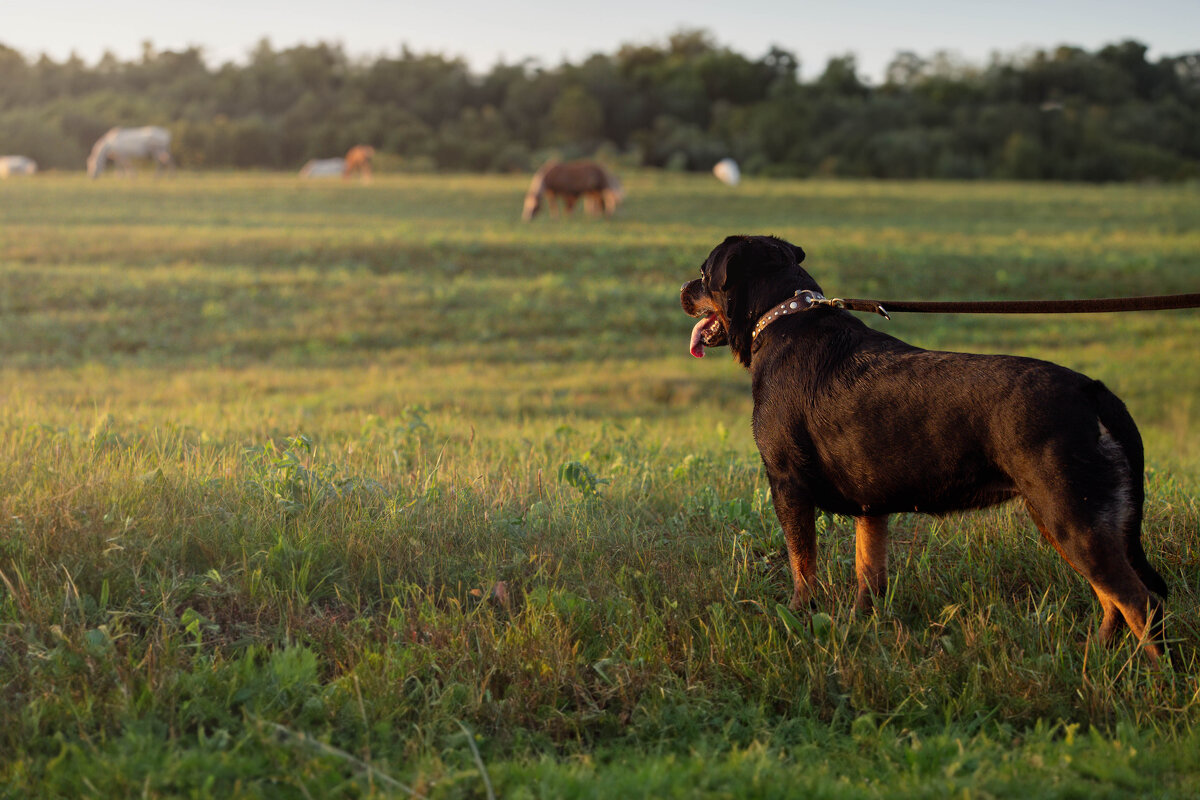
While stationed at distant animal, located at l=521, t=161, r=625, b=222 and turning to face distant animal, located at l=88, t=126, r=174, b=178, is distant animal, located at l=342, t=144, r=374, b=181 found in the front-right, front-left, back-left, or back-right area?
front-right

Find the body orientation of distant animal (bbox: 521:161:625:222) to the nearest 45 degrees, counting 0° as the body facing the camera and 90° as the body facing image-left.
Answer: approximately 90°

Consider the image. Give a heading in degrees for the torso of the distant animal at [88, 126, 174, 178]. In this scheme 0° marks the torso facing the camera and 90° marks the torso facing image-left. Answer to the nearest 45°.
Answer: approximately 90°

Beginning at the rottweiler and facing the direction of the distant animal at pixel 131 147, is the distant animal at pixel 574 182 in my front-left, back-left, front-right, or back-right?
front-right

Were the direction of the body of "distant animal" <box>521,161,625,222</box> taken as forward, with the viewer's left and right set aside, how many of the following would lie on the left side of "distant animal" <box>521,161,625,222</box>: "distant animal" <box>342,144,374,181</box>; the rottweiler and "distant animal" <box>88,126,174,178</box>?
1

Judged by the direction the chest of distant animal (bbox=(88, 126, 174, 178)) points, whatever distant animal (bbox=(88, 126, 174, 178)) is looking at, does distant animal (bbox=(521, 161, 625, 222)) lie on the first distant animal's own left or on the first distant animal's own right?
on the first distant animal's own left

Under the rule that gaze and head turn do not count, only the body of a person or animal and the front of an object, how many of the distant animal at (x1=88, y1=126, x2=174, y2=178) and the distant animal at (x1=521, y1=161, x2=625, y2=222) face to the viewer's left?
2

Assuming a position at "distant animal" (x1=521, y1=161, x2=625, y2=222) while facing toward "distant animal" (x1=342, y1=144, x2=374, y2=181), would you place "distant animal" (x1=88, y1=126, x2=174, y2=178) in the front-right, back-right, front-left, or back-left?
front-left

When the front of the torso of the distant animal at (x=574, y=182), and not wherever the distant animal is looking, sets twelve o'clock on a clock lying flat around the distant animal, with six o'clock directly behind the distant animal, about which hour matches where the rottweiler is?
The rottweiler is roughly at 9 o'clock from the distant animal.
